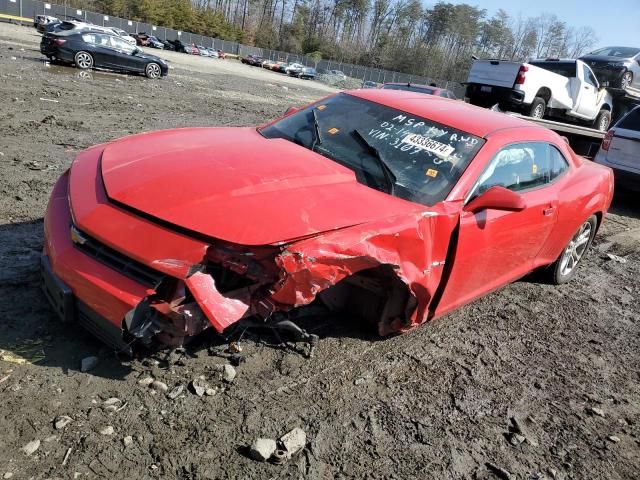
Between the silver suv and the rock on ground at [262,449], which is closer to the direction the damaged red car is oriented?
the rock on ground

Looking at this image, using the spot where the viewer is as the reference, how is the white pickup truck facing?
facing away from the viewer and to the right of the viewer

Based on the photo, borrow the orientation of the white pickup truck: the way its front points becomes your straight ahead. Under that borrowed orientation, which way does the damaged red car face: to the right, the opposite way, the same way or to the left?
the opposite way

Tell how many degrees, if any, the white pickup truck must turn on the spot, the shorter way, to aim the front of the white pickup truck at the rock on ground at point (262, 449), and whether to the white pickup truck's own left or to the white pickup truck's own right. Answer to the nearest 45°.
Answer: approximately 135° to the white pickup truck's own right

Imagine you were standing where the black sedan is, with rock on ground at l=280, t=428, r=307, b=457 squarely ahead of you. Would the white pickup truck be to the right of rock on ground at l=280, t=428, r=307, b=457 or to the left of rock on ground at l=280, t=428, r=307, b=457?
left

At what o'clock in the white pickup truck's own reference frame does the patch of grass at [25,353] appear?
The patch of grass is roughly at 5 o'clock from the white pickup truck.

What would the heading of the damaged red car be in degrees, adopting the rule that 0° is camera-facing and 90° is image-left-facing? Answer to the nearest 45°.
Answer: approximately 45°

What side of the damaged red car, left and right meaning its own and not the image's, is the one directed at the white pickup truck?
back

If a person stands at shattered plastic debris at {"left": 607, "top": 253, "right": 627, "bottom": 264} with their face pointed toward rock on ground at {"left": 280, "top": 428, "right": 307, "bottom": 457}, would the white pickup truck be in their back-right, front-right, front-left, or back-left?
back-right

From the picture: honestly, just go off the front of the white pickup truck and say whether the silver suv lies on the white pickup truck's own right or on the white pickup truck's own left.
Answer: on the white pickup truck's own right

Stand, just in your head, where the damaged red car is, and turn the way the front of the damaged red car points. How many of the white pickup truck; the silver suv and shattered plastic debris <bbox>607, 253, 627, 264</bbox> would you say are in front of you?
0

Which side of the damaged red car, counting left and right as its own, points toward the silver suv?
back

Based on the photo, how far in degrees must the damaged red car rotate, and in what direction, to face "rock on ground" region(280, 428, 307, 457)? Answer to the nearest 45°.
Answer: approximately 45° to its left
